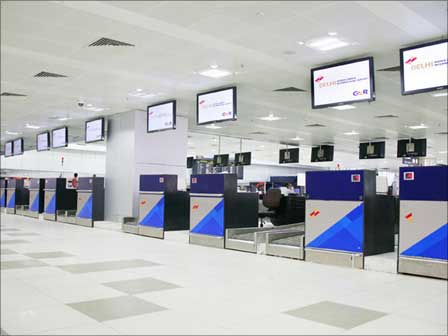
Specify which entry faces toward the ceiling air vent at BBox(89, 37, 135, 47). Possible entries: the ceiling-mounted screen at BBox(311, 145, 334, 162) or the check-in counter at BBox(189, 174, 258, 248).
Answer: the check-in counter

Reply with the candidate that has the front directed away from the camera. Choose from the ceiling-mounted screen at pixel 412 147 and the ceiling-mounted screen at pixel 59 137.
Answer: the ceiling-mounted screen at pixel 412 147

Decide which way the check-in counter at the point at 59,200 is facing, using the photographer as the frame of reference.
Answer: facing the viewer and to the left of the viewer

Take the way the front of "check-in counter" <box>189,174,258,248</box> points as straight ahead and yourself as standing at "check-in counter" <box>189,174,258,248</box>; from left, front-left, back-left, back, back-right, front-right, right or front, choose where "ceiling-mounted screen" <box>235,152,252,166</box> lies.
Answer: back-right

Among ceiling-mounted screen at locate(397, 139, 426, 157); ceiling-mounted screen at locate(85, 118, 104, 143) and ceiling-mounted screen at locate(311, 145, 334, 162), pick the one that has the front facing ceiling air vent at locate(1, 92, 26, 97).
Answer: ceiling-mounted screen at locate(85, 118, 104, 143)

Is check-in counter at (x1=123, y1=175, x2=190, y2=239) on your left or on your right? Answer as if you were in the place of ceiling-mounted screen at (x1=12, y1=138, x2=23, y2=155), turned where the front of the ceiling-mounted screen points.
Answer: on your left

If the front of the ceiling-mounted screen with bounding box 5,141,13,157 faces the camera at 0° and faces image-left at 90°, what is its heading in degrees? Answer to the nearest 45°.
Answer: approximately 45°

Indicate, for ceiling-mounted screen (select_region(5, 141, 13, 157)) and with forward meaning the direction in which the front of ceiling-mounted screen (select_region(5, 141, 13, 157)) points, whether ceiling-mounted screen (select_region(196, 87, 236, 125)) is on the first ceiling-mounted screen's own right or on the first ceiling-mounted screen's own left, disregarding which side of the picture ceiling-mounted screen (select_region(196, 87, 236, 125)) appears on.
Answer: on the first ceiling-mounted screen's own left

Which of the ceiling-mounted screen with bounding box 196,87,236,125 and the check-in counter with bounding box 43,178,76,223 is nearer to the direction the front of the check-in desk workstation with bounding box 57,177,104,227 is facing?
the ceiling-mounted screen

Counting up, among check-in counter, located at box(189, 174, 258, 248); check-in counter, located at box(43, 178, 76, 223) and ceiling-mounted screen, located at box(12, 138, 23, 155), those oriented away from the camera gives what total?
0
